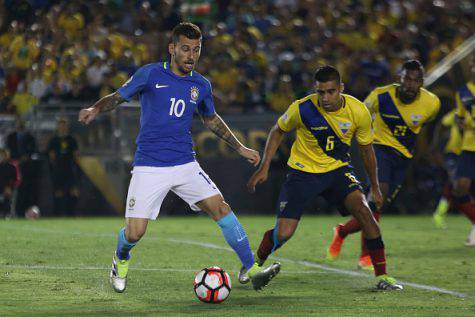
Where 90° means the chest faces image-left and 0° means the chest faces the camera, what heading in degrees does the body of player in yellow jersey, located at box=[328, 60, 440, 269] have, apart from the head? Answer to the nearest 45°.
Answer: approximately 0°

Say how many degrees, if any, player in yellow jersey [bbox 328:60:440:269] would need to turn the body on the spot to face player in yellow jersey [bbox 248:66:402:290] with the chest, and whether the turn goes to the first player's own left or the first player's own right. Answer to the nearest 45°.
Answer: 0° — they already face them

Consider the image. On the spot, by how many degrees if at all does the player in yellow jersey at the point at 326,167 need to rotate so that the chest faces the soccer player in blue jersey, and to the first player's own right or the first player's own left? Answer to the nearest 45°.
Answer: approximately 45° to the first player's own right

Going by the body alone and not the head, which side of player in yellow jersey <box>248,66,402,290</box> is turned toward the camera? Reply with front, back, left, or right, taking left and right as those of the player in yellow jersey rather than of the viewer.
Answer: front

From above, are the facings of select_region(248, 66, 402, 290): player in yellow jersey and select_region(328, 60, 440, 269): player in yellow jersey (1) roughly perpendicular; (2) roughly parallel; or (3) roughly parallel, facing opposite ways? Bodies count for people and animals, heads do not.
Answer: roughly parallel

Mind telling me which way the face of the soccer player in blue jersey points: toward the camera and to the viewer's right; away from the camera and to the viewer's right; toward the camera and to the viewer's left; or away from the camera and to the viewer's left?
toward the camera and to the viewer's right
